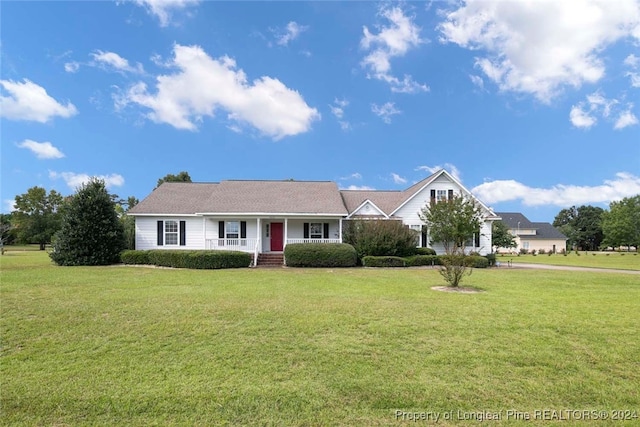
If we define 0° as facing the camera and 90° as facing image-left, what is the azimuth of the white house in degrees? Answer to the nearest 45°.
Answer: approximately 0°

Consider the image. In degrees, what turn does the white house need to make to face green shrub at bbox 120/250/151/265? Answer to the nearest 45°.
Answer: approximately 45° to its right
